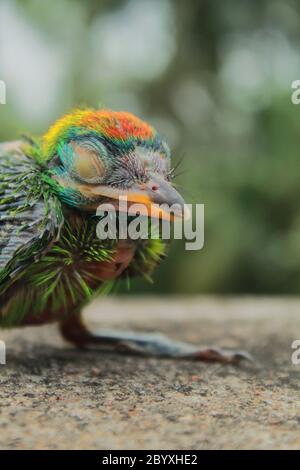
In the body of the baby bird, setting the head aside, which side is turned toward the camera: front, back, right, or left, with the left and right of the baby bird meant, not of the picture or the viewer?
right
